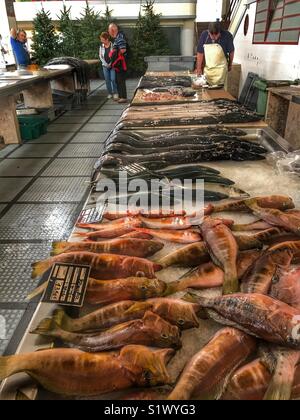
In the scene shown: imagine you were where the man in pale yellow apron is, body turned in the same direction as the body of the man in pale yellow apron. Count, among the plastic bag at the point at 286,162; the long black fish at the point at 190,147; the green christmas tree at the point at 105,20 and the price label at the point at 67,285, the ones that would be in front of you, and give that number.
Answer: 3

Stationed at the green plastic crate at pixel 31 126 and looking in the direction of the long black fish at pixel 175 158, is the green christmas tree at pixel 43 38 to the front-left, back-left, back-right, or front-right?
back-left

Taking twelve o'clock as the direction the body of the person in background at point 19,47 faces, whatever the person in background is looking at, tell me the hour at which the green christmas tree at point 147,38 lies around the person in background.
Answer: The green christmas tree is roughly at 9 o'clock from the person in background.

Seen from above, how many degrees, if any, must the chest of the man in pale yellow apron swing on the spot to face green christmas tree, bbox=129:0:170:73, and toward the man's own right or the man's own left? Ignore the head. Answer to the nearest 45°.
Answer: approximately 180°

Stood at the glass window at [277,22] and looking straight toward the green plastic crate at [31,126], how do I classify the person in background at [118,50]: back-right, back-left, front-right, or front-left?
front-right

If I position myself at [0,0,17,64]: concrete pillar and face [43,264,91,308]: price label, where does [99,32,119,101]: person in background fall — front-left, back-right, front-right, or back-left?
front-left

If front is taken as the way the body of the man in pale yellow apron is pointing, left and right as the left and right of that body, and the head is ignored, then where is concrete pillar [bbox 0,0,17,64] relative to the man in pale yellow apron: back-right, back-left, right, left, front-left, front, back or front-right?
back-right

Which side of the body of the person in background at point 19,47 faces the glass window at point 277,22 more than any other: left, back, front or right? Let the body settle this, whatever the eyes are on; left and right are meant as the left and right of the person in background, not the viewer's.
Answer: front

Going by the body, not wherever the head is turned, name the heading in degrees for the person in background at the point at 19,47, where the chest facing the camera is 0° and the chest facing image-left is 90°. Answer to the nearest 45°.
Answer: approximately 315°

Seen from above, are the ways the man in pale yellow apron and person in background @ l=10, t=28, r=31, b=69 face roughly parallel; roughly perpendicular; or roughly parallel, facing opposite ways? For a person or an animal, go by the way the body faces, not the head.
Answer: roughly perpendicular

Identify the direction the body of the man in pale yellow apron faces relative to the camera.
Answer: toward the camera

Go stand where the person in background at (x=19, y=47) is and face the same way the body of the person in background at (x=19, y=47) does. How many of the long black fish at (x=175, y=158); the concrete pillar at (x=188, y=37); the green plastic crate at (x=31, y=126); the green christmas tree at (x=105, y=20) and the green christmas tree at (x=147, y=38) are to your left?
3

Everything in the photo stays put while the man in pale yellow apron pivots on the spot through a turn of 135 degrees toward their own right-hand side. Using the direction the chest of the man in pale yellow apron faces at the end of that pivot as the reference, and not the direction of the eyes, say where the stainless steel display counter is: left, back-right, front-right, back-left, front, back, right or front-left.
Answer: back-left

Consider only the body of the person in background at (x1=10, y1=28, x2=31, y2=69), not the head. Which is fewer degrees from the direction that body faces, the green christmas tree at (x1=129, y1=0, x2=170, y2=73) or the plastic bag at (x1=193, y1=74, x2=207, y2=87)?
the plastic bag

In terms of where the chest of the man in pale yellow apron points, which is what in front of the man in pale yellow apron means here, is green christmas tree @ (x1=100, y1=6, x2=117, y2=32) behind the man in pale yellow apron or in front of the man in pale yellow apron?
behind

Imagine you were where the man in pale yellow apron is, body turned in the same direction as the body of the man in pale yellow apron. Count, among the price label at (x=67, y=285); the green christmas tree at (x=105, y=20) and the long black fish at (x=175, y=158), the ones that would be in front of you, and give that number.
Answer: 2

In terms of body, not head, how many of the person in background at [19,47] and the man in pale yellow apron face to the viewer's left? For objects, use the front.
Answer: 0

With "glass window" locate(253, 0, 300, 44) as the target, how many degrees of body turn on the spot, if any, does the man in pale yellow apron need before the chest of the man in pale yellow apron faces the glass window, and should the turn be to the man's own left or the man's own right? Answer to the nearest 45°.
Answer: approximately 135° to the man's own left

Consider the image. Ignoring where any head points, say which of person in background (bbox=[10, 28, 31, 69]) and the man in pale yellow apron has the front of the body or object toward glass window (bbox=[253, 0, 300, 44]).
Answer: the person in background
